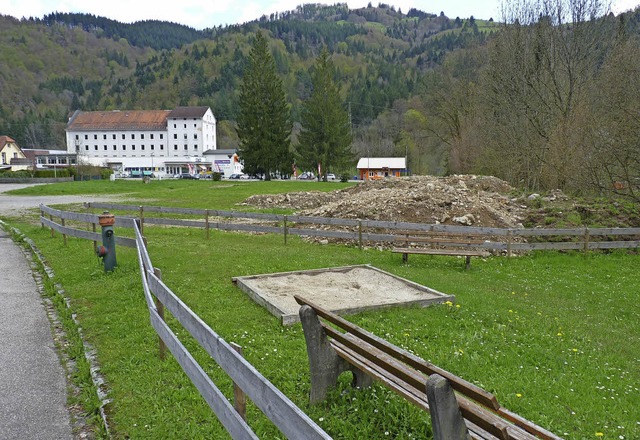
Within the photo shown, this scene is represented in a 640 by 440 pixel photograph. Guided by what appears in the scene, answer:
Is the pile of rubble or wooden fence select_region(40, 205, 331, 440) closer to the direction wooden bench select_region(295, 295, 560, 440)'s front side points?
the pile of rubble

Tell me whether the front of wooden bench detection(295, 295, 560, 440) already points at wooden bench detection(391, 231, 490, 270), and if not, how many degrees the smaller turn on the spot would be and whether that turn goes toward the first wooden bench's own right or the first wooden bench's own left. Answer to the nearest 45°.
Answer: approximately 45° to the first wooden bench's own left

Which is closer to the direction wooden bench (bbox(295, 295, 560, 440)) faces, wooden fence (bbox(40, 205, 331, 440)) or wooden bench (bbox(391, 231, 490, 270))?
the wooden bench

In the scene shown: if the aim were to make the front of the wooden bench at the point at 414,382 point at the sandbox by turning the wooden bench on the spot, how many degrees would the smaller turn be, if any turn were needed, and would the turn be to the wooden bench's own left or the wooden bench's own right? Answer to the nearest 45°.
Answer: approximately 45° to the wooden bench's own left

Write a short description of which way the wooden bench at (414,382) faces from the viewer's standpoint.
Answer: facing away from the viewer and to the right of the viewer

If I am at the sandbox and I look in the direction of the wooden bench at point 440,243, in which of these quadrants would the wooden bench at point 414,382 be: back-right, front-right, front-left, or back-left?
back-right

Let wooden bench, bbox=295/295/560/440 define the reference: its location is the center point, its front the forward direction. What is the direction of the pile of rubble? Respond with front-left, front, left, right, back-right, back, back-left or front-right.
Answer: front-left
